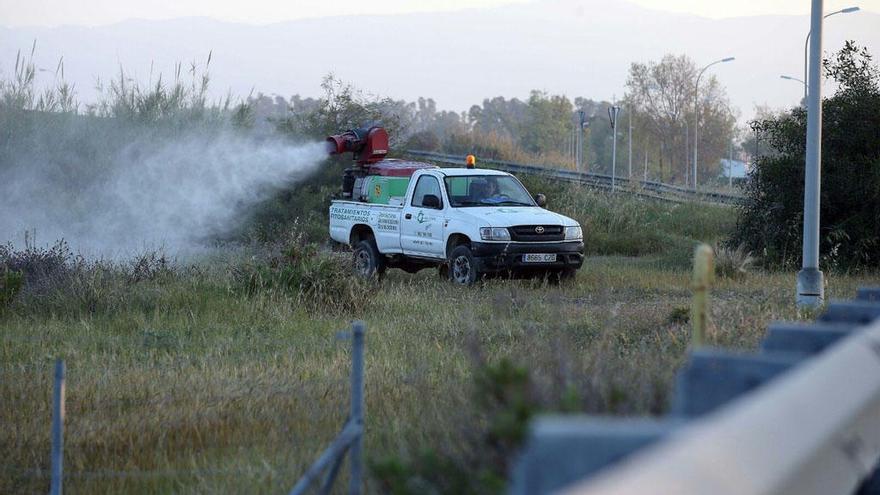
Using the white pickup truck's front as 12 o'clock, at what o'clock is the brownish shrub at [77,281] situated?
The brownish shrub is roughly at 3 o'clock from the white pickup truck.

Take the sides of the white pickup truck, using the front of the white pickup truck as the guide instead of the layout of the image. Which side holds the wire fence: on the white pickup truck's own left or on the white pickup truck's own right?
on the white pickup truck's own right

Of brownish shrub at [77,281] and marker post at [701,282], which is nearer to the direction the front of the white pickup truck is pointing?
the marker post

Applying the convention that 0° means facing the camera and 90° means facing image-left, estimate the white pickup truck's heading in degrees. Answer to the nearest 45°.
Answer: approximately 315°

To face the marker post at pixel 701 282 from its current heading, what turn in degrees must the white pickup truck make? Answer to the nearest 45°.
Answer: approximately 45° to its right

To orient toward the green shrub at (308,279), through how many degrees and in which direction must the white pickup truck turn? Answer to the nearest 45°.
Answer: approximately 90° to its right

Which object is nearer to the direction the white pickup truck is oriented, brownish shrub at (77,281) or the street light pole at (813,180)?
the street light pole

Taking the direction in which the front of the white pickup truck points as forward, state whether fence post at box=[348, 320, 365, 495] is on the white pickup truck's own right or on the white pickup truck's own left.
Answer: on the white pickup truck's own right
